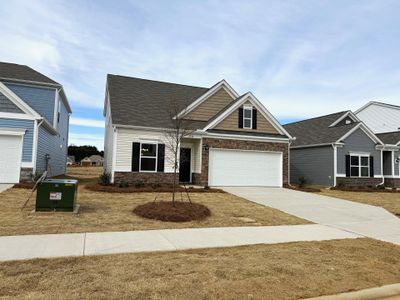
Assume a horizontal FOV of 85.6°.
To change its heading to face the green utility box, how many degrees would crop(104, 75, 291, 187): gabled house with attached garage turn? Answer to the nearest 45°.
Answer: approximately 45° to its right

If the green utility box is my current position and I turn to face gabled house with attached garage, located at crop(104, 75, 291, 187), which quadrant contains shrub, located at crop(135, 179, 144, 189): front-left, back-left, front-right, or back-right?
front-left

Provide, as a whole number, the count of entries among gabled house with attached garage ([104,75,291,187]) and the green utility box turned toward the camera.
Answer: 2

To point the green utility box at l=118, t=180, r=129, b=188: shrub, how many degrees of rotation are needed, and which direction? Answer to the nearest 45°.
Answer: approximately 135° to its left

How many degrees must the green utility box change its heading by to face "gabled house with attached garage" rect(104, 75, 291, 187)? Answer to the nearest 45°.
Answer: approximately 135° to its left

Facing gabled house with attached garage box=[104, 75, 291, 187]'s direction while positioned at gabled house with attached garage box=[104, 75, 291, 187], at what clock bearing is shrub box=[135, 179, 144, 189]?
The shrub is roughly at 2 o'clock from the gabled house with attached garage.

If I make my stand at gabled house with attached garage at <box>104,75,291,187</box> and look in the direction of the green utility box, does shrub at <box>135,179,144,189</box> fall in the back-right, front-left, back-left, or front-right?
front-right

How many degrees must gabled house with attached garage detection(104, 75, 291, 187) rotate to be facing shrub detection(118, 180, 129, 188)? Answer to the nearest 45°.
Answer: approximately 45° to its right

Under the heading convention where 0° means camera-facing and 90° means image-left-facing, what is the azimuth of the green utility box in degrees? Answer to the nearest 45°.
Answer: approximately 0°
